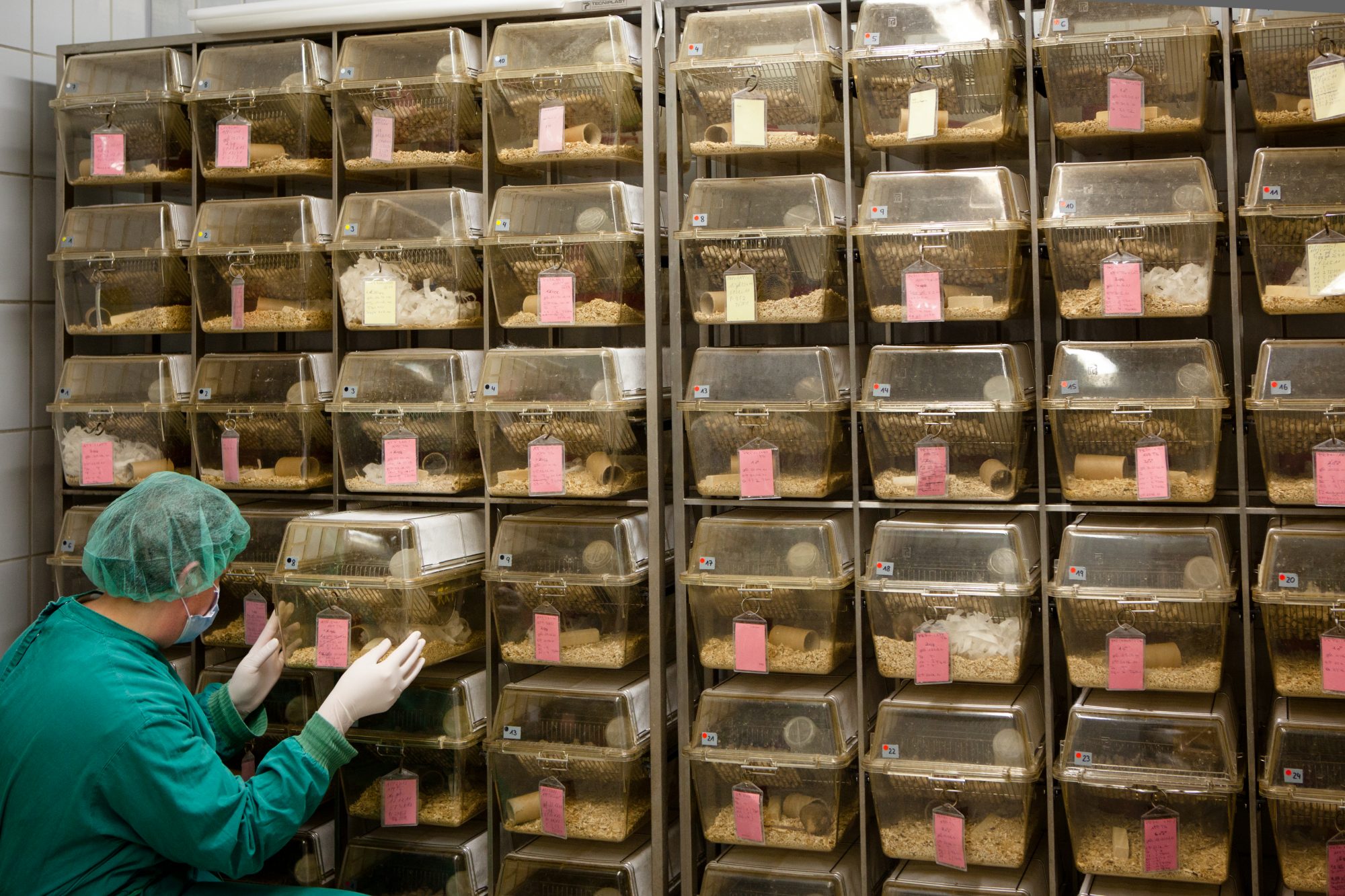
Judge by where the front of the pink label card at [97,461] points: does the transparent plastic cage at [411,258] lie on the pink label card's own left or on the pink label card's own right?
on the pink label card's own left

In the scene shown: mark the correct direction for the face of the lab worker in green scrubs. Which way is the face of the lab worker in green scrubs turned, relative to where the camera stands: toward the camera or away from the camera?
away from the camera

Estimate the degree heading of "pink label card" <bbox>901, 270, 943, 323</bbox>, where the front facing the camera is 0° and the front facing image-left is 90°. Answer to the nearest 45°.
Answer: approximately 0°

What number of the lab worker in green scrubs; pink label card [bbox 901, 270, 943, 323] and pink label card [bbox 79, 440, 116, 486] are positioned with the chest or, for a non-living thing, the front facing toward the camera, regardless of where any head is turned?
2

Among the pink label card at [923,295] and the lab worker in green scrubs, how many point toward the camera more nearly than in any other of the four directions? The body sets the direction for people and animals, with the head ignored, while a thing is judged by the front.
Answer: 1

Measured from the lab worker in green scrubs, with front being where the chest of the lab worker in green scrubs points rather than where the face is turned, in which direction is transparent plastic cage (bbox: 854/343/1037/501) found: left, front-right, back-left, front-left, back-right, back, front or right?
front-right

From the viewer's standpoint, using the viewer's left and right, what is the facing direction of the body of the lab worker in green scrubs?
facing away from the viewer and to the right of the viewer

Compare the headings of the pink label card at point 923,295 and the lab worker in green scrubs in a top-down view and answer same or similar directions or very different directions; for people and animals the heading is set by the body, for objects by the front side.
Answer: very different directions

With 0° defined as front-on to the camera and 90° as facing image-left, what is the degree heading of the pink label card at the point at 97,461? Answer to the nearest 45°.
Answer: approximately 0°

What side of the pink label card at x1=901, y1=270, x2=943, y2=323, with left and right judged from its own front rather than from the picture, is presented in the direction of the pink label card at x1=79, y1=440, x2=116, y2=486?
right

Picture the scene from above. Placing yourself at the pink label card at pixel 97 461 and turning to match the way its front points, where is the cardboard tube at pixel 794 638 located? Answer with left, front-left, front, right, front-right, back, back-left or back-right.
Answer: front-left

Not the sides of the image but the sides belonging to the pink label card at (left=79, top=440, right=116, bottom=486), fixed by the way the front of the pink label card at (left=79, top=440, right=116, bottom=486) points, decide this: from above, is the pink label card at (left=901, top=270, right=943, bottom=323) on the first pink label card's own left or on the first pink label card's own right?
on the first pink label card's own left

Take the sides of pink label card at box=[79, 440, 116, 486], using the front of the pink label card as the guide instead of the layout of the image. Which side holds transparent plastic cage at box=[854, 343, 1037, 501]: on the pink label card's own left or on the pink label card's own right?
on the pink label card's own left
